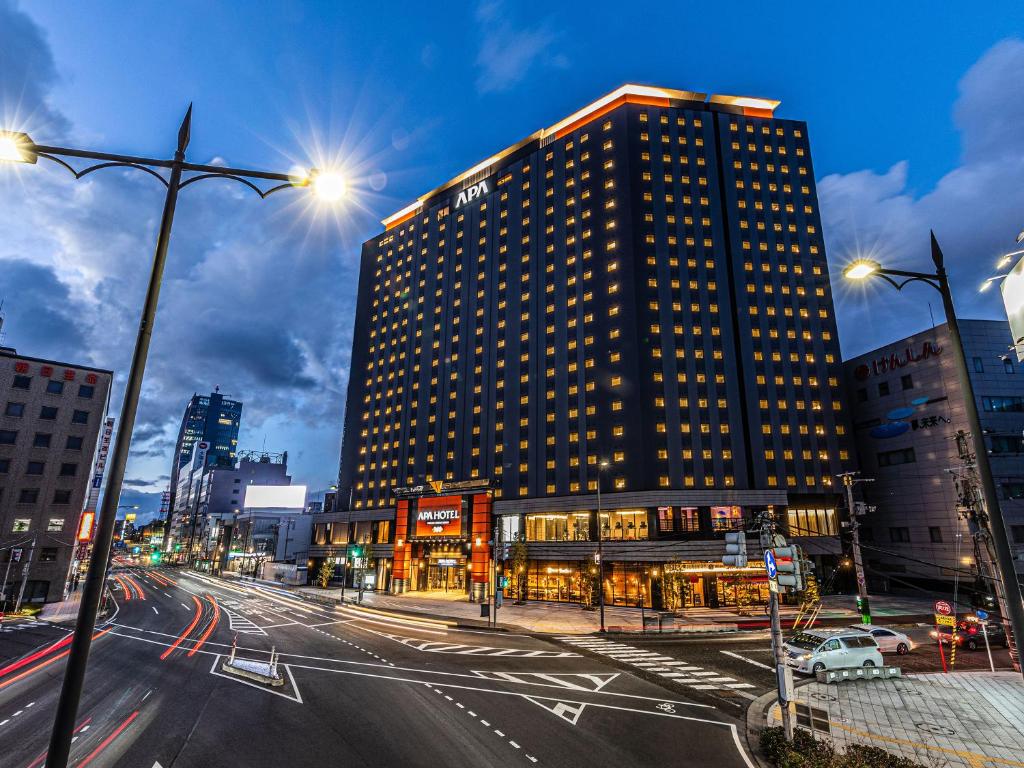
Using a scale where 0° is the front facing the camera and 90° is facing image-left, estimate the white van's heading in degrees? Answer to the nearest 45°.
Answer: approximately 45°

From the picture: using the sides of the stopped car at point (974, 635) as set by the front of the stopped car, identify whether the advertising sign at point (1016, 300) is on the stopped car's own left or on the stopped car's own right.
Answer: on the stopped car's own left

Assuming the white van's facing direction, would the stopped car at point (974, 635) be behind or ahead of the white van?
behind

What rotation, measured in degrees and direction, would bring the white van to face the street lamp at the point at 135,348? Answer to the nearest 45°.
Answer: approximately 45° to its left

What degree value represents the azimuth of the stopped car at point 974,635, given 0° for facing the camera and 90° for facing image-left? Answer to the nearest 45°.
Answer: approximately 45°

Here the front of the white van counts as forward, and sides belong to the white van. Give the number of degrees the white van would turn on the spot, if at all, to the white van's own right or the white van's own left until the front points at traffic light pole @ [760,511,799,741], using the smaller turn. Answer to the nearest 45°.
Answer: approximately 45° to the white van's own left

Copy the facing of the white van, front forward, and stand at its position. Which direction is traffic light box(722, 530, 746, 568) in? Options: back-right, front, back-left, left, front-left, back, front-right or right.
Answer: front-left
